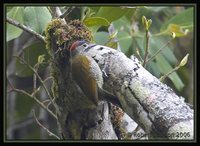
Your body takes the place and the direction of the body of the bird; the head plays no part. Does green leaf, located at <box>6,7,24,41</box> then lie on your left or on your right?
on your left
